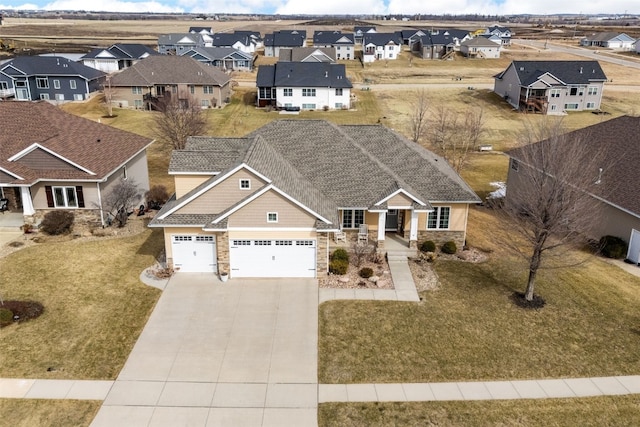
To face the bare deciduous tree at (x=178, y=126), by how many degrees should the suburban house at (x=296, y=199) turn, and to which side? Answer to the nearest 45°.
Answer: approximately 135° to its right

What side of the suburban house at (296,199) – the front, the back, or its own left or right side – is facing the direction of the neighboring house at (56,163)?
right

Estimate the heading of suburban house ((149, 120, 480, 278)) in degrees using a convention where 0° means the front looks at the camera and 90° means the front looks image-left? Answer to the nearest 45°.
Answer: approximately 0°

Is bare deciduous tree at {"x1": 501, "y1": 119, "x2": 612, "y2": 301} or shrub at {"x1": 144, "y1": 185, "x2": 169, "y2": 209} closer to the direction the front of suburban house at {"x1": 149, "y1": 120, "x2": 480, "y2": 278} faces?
the bare deciduous tree

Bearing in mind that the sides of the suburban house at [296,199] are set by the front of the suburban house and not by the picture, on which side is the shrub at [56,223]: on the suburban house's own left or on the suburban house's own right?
on the suburban house's own right

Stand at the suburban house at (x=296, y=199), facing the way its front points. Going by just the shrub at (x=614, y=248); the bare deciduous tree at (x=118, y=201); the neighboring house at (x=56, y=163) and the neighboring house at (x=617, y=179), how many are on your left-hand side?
2

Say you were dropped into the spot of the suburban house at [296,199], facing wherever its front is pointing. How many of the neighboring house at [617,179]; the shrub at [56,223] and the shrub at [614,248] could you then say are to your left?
2

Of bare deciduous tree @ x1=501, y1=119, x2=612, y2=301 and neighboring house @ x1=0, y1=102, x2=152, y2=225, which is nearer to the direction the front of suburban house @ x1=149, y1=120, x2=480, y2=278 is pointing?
the bare deciduous tree

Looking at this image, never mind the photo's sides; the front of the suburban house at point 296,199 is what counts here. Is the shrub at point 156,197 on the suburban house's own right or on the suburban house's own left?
on the suburban house's own right
